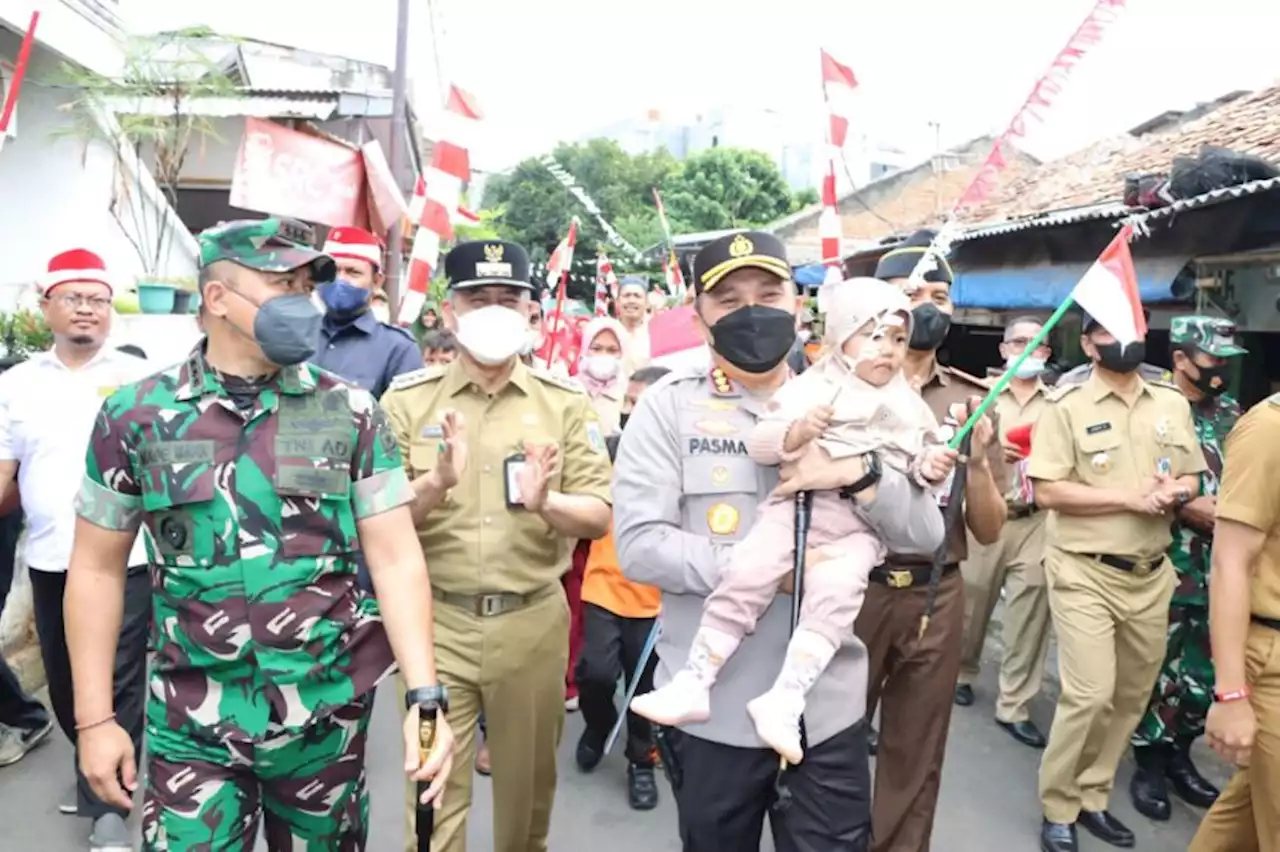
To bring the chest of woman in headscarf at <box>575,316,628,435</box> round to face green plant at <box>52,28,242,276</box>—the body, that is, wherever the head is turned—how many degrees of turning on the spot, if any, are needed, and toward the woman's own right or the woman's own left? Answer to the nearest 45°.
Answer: approximately 135° to the woman's own right

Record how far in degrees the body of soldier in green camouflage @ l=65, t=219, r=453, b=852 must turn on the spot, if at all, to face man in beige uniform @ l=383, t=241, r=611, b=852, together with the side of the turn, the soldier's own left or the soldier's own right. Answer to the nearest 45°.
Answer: approximately 135° to the soldier's own left

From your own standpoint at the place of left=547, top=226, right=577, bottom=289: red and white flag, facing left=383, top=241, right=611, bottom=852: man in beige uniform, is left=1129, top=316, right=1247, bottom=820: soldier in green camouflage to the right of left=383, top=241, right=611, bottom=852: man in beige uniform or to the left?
left

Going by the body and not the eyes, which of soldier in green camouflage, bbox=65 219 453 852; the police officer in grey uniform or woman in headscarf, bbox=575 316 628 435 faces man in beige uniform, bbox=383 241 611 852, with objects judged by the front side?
the woman in headscarf

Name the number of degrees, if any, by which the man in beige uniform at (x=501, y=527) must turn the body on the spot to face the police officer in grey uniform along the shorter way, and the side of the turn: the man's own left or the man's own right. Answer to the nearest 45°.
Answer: approximately 45° to the man's own left

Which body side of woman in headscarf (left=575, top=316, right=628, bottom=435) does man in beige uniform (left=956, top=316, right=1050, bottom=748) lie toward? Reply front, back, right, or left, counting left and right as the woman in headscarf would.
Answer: left

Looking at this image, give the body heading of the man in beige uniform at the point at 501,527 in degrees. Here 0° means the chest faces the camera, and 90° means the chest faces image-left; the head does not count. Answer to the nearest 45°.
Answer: approximately 0°

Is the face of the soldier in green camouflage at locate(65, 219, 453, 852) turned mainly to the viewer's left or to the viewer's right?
to the viewer's right
